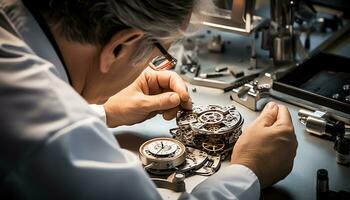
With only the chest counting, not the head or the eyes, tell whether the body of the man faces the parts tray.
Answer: yes

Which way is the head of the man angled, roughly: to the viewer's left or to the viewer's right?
to the viewer's right

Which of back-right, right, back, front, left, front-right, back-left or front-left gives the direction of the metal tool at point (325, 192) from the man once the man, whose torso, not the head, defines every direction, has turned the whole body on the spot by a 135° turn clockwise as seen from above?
left

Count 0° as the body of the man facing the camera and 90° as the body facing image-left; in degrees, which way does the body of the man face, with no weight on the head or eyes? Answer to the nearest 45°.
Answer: approximately 225°

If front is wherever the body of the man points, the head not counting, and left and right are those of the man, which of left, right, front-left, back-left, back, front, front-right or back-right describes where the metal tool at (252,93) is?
front
